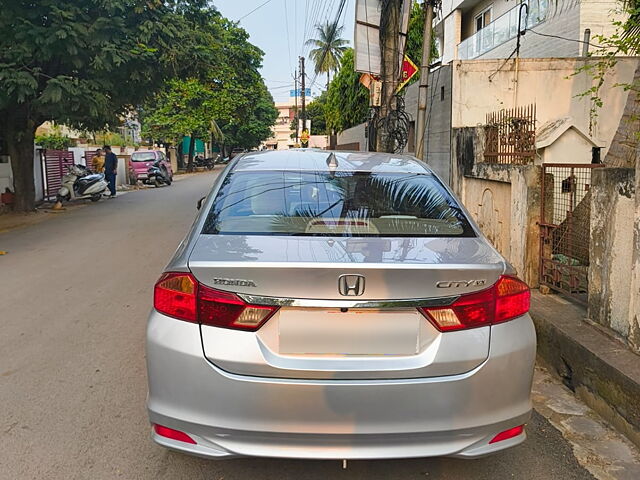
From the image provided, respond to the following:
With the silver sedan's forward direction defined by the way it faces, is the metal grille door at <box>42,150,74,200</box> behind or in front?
in front

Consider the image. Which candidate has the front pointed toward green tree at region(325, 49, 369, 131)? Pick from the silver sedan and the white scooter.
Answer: the silver sedan

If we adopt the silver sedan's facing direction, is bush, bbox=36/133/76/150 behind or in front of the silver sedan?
in front

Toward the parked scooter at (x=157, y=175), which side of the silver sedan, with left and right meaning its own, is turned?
front

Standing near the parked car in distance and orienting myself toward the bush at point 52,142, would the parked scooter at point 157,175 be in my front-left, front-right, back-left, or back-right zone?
back-left

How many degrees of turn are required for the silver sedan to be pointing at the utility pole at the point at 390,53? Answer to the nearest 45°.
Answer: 0° — it already faces it

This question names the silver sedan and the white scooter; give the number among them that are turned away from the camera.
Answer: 1

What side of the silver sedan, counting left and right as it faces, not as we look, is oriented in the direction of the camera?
back

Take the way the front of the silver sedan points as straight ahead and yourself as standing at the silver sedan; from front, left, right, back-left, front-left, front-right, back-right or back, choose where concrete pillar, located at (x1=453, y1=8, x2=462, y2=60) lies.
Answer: front

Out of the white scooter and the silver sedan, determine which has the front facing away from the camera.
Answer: the silver sedan
